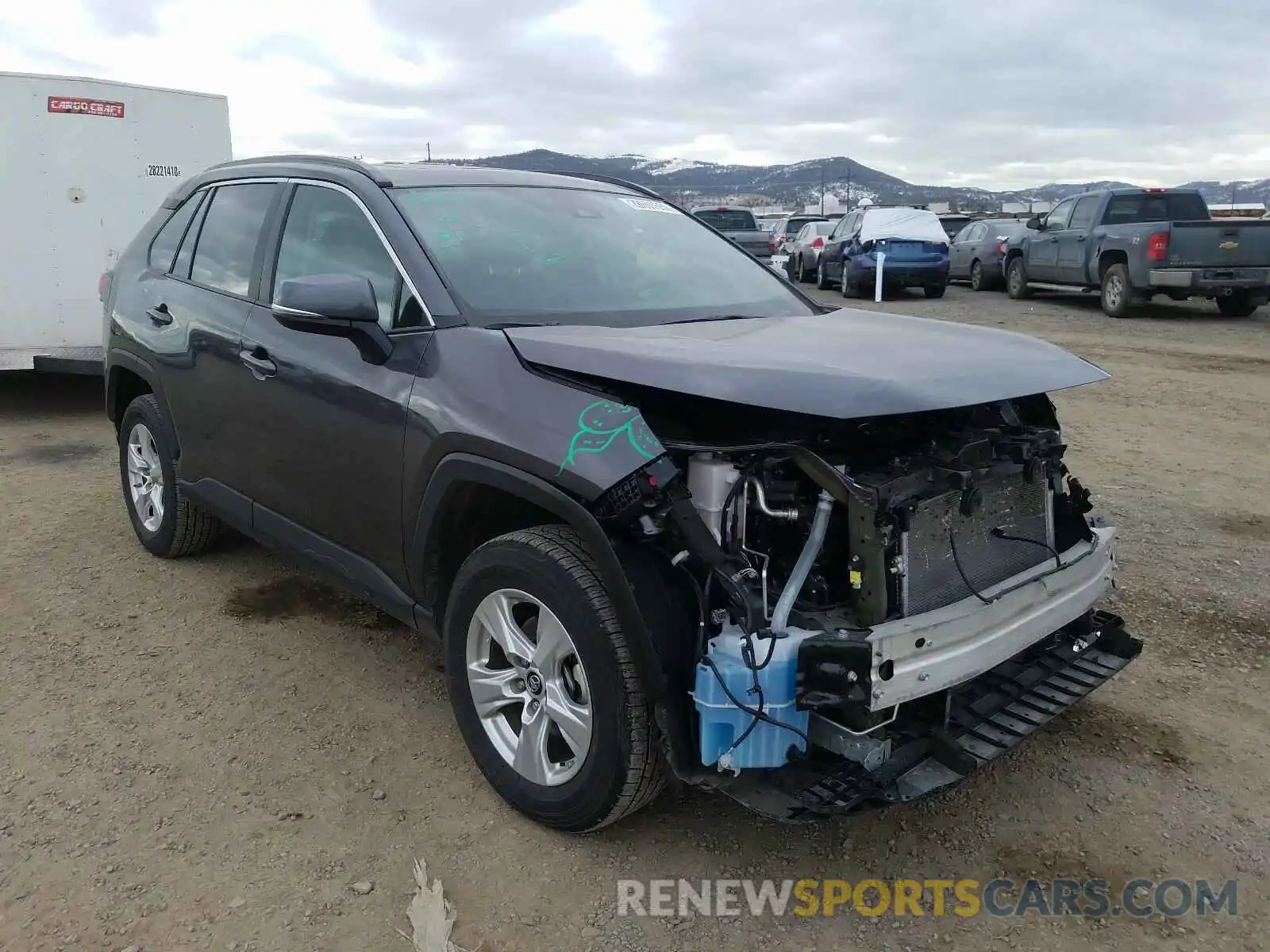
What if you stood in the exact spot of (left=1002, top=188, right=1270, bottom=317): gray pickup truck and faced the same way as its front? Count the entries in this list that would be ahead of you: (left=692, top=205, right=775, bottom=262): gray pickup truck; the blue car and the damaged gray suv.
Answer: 2

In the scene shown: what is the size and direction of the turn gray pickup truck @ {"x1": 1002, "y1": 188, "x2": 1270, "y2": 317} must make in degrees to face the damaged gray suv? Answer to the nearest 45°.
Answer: approximately 135° to its left

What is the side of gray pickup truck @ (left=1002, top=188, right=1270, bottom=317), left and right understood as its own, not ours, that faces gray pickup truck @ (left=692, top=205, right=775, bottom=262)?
front

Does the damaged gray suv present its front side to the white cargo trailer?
no

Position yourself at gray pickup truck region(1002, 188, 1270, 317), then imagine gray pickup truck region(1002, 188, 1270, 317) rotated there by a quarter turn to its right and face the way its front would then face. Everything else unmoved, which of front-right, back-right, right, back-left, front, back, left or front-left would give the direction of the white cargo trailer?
back

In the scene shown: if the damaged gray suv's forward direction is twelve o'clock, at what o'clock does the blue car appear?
The blue car is roughly at 8 o'clock from the damaged gray suv.

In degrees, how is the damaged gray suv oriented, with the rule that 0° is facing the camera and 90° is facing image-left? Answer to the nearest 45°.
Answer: approximately 315°

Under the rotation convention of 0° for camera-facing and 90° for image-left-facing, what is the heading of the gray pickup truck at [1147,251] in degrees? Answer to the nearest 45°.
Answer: approximately 135°

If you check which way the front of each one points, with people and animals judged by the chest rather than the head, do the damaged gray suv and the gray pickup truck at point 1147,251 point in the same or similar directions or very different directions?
very different directions

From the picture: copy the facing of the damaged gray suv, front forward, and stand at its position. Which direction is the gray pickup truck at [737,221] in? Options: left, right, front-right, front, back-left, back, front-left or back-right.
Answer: back-left

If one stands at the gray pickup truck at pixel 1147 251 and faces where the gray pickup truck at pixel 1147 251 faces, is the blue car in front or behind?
in front

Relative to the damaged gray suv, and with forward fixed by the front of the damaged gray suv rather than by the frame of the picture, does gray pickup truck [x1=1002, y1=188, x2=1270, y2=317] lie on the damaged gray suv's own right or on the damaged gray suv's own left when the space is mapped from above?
on the damaged gray suv's own left

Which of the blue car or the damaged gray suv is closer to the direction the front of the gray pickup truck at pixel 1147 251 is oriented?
the blue car

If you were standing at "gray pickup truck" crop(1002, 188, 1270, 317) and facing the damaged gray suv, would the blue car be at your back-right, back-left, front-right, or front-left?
back-right
